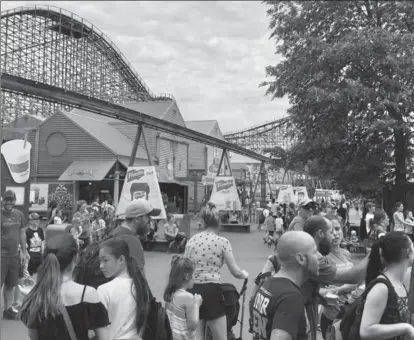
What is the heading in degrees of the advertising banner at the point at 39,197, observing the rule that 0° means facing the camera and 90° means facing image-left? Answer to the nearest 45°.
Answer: approximately 0°

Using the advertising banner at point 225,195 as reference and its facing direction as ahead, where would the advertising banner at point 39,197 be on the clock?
the advertising banner at point 39,197 is roughly at 3 o'clock from the advertising banner at point 225,195.

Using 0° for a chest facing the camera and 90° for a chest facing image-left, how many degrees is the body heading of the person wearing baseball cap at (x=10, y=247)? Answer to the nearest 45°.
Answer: approximately 0°

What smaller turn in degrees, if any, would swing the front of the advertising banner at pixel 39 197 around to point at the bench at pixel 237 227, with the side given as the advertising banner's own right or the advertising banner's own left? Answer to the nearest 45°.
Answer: approximately 90° to the advertising banner's own left

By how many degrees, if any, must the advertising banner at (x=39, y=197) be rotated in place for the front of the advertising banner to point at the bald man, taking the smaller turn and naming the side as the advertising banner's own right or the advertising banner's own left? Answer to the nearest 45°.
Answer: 0° — it already faces them

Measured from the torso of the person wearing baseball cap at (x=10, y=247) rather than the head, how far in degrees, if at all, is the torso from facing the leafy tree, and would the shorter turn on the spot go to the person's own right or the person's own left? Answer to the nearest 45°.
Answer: approximately 135° to the person's own left

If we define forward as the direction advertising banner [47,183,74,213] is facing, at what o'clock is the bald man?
The bald man is roughly at 12 o'clock from the advertising banner.

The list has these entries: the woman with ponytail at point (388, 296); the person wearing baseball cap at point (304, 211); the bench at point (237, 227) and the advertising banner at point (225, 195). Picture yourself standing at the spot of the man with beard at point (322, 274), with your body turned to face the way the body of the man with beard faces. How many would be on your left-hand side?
3

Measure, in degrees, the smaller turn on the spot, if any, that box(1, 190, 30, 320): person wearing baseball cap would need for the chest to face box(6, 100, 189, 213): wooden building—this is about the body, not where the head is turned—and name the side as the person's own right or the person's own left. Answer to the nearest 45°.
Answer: approximately 180°
